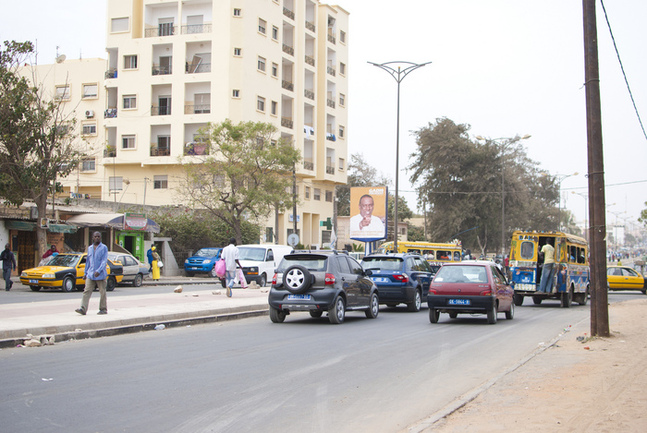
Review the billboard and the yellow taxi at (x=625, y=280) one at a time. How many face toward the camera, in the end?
1

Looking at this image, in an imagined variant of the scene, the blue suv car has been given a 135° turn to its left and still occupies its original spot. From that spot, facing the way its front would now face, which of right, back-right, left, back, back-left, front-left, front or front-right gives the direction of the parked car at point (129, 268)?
front-right

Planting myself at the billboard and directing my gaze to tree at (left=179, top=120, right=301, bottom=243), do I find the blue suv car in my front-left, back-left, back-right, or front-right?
back-left

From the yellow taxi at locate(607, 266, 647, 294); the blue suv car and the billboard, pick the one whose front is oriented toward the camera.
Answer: the billboard

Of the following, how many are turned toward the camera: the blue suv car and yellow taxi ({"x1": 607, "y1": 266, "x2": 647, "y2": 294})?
0

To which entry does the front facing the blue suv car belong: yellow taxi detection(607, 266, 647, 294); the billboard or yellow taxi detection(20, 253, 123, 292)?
the billboard

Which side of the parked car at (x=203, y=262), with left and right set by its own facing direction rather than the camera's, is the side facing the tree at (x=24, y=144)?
front

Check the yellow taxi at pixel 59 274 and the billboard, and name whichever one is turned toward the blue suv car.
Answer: the billboard

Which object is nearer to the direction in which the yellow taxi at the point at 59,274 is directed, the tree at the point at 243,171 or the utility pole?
the utility pole

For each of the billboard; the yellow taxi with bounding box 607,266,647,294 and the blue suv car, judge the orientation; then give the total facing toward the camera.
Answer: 1

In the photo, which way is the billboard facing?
toward the camera

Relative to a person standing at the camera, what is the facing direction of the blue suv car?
facing away from the viewer and to the right of the viewer

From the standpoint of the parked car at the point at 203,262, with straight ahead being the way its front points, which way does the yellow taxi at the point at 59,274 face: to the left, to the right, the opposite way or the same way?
the same way

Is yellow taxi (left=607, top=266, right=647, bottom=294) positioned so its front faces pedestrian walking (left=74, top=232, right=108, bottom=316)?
no

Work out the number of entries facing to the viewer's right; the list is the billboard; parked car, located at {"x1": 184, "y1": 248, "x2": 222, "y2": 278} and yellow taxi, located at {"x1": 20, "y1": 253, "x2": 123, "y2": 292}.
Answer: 0

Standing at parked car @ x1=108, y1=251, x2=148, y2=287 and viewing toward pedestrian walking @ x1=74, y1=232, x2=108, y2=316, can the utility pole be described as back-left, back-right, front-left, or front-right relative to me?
front-left

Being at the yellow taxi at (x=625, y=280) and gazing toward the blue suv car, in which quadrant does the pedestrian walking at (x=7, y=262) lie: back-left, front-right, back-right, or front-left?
front-right

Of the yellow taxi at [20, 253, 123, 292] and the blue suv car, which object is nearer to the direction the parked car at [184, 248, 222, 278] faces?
the yellow taxi
